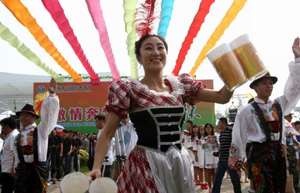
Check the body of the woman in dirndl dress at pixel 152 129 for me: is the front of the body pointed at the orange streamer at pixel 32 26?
no

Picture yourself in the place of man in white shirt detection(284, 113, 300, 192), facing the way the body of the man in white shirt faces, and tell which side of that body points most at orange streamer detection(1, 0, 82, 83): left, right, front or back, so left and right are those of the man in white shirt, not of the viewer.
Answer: right

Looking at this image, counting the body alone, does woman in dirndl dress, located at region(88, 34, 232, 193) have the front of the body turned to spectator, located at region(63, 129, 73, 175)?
no

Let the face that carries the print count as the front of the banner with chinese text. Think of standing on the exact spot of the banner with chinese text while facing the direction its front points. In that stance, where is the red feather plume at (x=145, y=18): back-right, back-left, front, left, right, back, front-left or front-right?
front

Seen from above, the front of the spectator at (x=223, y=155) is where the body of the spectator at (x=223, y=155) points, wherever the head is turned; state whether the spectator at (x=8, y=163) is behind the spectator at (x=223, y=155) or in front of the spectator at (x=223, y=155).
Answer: in front

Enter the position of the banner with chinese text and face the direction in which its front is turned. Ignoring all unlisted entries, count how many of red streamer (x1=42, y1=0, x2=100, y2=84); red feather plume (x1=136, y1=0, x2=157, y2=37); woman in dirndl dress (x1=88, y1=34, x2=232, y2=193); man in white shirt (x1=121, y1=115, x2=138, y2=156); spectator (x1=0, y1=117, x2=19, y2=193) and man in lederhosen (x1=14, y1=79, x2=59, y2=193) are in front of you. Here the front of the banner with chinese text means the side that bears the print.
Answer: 6

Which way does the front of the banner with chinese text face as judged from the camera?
facing the viewer

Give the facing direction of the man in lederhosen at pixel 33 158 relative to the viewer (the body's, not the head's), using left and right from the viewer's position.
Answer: facing the viewer and to the left of the viewer

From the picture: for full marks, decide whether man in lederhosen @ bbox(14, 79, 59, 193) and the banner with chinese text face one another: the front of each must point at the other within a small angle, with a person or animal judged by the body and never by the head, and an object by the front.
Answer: no

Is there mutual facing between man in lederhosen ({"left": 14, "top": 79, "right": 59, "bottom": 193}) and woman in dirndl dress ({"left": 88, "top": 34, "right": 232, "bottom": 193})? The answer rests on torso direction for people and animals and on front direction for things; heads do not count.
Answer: no

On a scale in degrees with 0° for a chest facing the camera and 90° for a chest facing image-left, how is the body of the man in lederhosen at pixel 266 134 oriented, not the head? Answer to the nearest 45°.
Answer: approximately 315°

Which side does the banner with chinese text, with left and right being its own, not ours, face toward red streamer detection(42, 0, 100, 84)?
front

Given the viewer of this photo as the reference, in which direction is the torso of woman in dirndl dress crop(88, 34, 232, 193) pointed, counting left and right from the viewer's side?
facing the viewer and to the right of the viewer

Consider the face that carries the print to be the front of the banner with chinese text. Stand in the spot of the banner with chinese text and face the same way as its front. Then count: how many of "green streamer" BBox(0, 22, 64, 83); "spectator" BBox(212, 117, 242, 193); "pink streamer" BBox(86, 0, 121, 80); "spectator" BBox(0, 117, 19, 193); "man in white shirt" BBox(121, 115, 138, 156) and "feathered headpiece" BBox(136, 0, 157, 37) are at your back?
0
